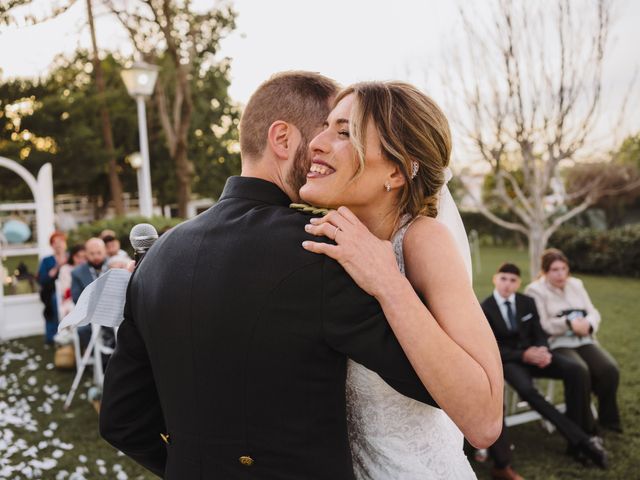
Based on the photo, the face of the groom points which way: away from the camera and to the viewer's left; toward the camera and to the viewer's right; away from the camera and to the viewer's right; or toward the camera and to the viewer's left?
away from the camera and to the viewer's right

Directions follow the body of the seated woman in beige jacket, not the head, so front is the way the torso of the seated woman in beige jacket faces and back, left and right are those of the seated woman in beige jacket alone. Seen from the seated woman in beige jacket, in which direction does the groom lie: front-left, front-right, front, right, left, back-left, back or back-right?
front-right

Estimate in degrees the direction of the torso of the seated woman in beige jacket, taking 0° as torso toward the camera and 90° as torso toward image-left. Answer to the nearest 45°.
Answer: approximately 315°

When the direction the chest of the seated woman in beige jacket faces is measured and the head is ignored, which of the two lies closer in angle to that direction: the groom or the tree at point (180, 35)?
the groom

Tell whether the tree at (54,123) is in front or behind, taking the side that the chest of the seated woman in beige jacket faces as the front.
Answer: behind

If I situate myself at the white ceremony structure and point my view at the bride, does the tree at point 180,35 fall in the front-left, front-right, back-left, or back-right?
back-left

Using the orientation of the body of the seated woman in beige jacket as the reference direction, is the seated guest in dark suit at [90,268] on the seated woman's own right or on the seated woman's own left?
on the seated woman's own right

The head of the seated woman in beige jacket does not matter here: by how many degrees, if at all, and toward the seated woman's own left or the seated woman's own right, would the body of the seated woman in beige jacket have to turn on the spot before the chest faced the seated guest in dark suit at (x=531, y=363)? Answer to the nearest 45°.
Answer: approximately 90° to the seated woman's own right
